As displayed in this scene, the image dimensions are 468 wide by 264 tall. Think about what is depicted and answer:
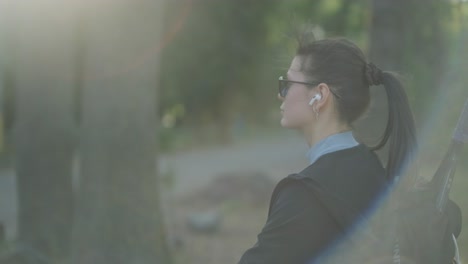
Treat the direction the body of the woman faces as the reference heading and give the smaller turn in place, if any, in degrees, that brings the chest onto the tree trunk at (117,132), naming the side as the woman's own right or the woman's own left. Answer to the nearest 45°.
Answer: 0° — they already face it

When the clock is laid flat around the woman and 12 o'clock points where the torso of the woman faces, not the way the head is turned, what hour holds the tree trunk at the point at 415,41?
The tree trunk is roughly at 2 o'clock from the woman.

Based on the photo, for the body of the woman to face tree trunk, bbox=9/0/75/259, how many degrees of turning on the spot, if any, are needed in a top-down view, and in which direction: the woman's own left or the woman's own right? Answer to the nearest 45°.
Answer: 0° — they already face it

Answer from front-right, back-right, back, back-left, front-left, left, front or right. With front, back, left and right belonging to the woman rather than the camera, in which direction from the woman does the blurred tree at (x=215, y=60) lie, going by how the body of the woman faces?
front-right

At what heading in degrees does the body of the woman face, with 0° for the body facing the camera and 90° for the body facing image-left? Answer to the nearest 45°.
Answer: approximately 135°

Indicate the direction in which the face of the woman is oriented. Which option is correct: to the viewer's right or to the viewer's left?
to the viewer's left
